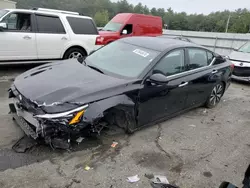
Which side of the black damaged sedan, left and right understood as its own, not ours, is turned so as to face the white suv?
right

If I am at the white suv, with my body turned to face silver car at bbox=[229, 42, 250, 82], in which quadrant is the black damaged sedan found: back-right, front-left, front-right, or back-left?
front-right

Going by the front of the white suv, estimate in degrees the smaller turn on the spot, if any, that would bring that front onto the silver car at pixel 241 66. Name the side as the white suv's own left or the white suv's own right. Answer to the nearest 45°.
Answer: approximately 180°

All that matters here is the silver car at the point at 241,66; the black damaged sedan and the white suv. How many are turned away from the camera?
0

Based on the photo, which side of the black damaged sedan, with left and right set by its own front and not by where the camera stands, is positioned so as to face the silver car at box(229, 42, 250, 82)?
back

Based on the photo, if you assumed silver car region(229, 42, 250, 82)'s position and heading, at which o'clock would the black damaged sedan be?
The black damaged sedan is roughly at 11 o'clock from the silver car.

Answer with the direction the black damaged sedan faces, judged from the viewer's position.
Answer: facing the viewer and to the left of the viewer

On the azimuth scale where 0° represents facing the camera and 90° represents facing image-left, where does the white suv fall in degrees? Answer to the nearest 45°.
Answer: approximately 90°

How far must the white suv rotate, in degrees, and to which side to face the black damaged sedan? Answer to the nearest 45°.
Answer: approximately 90° to its left

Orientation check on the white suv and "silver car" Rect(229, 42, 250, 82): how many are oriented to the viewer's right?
0

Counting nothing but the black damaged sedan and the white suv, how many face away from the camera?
0
